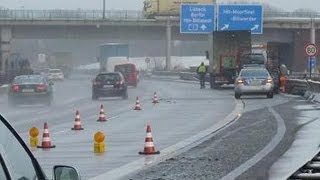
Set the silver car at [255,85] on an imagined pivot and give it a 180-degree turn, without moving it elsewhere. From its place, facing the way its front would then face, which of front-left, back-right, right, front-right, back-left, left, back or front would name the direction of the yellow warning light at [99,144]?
front

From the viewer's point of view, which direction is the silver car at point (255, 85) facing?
away from the camera

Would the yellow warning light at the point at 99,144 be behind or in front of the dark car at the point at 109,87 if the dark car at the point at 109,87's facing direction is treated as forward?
behind

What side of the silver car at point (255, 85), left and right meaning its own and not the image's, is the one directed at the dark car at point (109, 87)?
left

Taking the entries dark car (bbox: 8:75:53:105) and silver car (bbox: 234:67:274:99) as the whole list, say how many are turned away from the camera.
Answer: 2

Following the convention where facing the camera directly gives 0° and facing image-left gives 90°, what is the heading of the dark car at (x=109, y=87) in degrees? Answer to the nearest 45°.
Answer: approximately 180°

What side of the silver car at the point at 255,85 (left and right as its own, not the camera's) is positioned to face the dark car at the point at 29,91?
left

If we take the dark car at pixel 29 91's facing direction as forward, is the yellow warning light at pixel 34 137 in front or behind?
behind

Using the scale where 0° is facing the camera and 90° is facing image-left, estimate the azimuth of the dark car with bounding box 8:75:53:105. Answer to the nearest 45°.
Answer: approximately 180°

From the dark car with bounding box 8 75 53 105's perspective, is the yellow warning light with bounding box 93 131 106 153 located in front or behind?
behind
